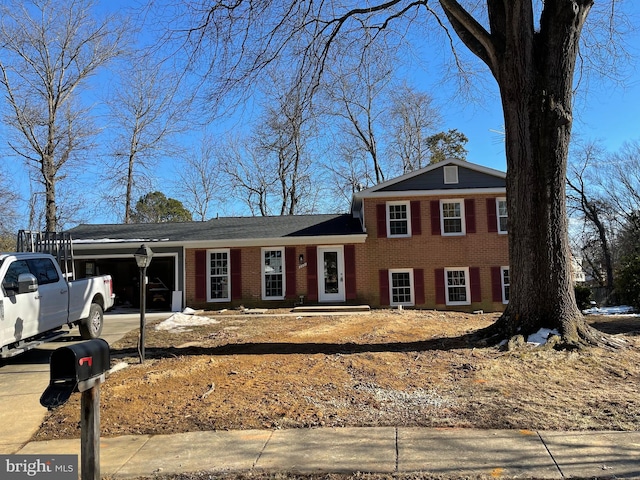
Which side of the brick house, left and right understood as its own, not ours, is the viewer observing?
front

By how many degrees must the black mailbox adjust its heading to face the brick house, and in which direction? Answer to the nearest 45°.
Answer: approximately 180°

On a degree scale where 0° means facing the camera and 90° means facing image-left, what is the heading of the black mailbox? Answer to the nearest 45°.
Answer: approximately 45°

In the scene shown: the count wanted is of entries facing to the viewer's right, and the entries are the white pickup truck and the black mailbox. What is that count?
0

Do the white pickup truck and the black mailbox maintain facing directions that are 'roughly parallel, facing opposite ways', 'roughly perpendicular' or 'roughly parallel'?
roughly parallel

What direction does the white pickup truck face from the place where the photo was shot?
facing the viewer and to the left of the viewer

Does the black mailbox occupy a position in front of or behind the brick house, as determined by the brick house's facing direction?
in front

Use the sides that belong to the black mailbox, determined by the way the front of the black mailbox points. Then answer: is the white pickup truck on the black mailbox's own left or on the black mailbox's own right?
on the black mailbox's own right
